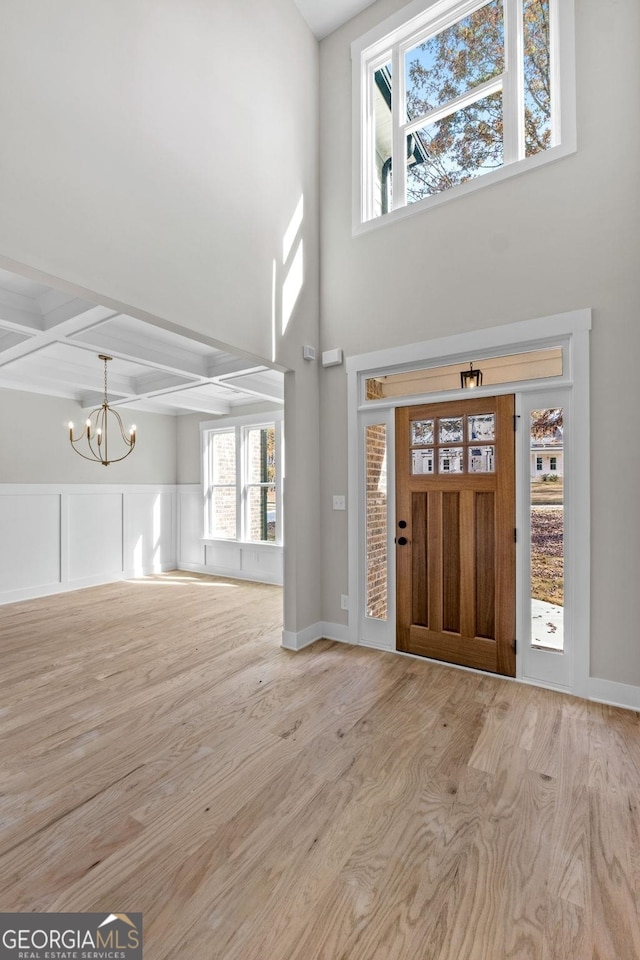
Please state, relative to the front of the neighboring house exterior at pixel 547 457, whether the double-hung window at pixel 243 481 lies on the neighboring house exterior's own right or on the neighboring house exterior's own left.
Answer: on the neighboring house exterior's own right

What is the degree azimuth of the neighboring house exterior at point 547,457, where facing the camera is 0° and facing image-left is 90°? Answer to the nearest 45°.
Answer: approximately 0°
